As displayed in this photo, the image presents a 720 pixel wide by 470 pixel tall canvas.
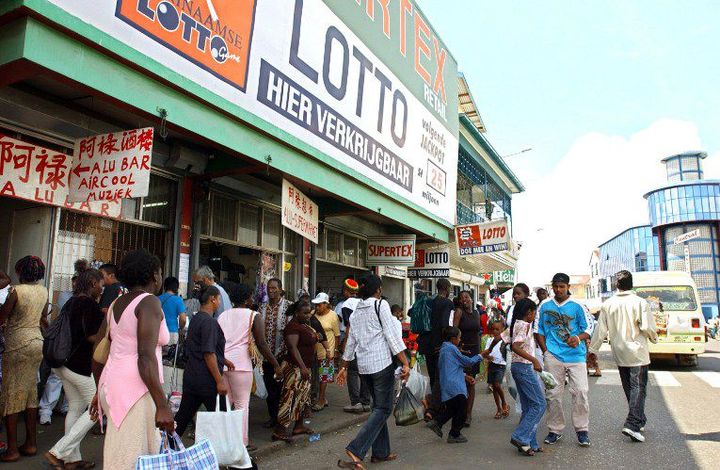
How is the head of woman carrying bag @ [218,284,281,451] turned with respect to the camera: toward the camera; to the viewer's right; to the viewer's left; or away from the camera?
away from the camera

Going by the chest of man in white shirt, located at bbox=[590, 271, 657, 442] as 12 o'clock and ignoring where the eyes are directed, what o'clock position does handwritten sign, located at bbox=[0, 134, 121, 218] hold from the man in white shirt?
The handwritten sign is roughly at 8 o'clock from the man in white shirt.

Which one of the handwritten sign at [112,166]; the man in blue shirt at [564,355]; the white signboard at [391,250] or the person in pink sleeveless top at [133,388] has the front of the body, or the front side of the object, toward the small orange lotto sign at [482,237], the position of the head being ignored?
the person in pink sleeveless top

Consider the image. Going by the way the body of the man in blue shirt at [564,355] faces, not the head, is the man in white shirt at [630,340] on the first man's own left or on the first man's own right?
on the first man's own left

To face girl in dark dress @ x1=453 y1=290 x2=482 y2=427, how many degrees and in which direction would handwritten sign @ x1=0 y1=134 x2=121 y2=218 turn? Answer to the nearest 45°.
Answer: approximately 45° to its left

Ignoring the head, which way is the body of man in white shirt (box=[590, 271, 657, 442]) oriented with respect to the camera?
away from the camera
